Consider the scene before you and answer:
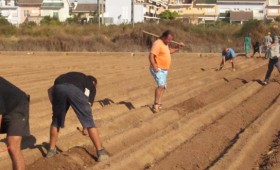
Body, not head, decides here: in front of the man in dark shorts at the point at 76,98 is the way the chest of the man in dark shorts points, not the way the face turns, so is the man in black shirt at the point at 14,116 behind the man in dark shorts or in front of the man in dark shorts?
behind

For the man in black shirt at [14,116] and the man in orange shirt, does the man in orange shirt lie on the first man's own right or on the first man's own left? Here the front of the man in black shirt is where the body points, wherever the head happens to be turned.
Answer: on the first man's own right

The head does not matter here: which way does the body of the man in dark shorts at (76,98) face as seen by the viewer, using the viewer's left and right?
facing away from the viewer and to the right of the viewer

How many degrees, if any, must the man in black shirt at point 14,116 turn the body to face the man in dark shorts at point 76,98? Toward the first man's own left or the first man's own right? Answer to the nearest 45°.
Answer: approximately 135° to the first man's own right

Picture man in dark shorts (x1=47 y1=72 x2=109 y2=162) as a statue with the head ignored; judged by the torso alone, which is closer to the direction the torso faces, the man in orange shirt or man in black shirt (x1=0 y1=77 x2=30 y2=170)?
the man in orange shirt
